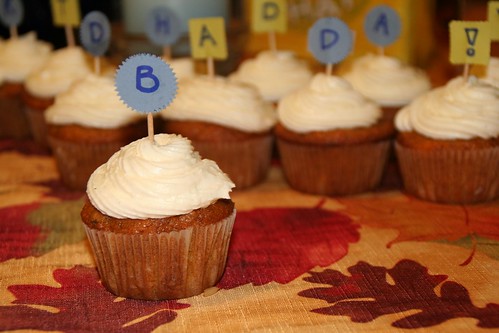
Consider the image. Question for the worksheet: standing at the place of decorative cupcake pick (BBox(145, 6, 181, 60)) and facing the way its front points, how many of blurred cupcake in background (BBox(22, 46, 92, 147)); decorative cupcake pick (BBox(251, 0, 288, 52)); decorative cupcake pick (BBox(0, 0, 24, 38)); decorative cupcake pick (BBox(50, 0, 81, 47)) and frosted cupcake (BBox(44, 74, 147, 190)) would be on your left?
1

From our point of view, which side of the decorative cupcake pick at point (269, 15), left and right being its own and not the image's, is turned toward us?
front

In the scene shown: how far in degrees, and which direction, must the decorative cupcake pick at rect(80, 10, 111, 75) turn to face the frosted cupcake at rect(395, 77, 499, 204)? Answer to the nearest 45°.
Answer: approximately 45° to its left

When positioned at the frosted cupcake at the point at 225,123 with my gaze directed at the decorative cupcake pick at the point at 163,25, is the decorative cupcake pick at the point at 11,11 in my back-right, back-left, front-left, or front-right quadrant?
front-left

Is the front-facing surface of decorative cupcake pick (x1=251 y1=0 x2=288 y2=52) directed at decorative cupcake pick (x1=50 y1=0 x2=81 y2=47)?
no

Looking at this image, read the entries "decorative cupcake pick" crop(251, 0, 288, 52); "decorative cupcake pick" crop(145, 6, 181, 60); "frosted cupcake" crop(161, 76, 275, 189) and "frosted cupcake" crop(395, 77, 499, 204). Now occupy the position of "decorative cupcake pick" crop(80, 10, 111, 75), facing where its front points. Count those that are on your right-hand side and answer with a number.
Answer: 0

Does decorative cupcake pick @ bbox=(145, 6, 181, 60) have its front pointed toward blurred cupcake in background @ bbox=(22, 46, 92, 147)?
no

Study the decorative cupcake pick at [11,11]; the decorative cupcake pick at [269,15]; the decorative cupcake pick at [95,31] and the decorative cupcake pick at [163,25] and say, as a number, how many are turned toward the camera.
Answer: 4

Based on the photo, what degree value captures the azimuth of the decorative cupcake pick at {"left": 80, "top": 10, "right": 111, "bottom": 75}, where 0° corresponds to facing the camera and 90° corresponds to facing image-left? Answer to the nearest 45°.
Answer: approximately 0°

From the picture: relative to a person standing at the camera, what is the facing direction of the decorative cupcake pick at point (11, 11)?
facing the viewer

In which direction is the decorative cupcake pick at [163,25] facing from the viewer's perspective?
toward the camera

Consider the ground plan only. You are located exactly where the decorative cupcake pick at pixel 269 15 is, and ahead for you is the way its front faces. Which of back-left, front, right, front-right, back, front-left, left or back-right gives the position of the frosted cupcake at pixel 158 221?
front

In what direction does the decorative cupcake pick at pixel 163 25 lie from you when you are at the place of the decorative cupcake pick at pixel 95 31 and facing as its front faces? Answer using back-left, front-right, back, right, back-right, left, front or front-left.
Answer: back-left

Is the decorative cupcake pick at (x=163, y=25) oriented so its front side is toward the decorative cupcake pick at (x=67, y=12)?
no

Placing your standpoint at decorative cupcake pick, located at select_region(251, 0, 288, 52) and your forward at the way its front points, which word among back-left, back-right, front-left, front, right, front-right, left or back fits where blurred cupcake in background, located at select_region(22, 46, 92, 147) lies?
right

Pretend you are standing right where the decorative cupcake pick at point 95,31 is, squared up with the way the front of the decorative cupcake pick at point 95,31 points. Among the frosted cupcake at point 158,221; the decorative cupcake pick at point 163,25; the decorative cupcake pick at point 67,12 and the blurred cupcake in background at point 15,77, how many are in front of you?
1

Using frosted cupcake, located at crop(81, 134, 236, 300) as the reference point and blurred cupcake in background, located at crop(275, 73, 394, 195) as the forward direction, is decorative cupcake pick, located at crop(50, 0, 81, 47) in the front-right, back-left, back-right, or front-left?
front-left

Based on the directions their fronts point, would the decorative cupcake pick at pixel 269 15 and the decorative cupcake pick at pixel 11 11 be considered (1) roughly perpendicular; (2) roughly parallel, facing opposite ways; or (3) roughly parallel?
roughly parallel

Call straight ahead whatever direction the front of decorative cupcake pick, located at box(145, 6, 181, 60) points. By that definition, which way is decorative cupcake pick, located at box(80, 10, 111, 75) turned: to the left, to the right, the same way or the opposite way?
the same way
